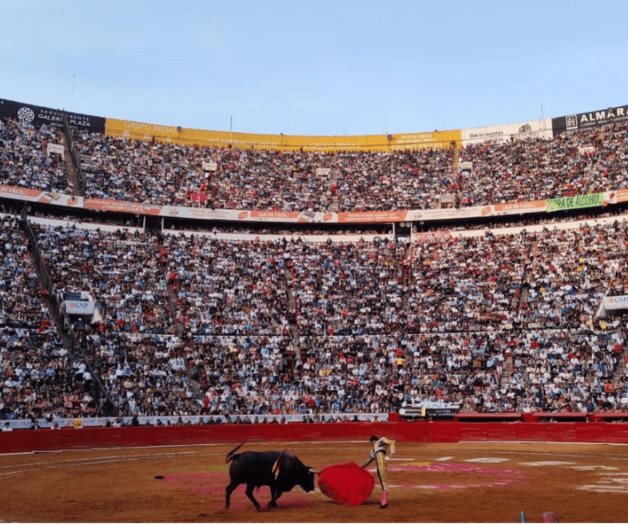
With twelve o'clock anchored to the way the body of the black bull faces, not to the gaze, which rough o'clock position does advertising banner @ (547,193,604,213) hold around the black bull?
The advertising banner is roughly at 10 o'clock from the black bull.

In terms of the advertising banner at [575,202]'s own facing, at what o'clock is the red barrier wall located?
The red barrier wall is roughly at 1 o'clock from the advertising banner.

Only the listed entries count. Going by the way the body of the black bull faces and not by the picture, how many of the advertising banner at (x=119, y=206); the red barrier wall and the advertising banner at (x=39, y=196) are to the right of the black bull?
0

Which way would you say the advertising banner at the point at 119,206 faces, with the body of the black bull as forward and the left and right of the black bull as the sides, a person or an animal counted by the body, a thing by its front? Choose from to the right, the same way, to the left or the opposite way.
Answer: to the right

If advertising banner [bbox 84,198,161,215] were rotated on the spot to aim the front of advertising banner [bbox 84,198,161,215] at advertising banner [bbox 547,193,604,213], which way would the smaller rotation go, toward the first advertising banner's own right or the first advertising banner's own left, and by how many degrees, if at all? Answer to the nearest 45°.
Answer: approximately 90° to the first advertising banner's own left

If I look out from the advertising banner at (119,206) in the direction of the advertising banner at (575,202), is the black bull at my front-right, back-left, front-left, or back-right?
front-right

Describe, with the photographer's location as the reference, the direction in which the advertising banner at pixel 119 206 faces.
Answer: facing the viewer

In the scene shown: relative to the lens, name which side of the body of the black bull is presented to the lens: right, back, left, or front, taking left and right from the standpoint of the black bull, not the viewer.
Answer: right

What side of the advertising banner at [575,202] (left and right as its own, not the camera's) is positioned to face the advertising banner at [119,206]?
right

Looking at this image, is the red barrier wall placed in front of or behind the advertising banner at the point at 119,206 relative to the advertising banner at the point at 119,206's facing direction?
in front

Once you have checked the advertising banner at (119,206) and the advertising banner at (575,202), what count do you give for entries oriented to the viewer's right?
0

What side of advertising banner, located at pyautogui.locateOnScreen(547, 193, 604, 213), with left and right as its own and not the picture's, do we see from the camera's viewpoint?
front

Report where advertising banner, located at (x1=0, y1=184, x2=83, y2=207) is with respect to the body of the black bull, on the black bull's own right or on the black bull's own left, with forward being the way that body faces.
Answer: on the black bull's own left

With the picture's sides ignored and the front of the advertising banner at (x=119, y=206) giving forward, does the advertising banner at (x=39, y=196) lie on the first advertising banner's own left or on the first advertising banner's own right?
on the first advertising banner's own right

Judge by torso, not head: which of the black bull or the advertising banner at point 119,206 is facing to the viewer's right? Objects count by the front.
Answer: the black bull
